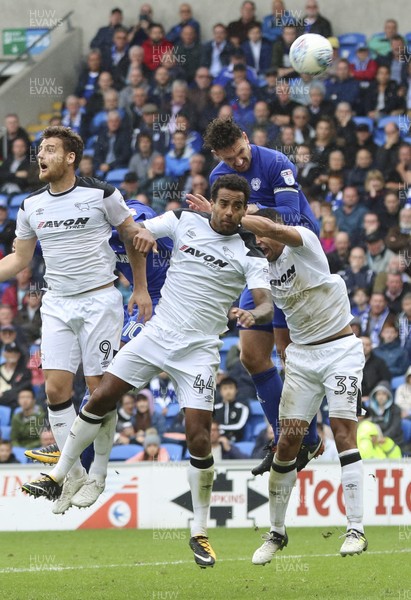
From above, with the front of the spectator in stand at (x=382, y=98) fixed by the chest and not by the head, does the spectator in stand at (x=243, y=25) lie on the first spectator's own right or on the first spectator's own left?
on the first spectator's own right

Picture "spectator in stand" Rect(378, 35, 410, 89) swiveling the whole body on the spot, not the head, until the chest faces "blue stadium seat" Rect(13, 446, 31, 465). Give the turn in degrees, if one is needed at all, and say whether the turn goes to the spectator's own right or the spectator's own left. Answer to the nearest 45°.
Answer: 0° — they already face it

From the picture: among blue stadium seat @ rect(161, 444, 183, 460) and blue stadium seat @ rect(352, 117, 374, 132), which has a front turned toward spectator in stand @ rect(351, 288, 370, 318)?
blue stadium seat @ rect(352, 117, 374, 132)

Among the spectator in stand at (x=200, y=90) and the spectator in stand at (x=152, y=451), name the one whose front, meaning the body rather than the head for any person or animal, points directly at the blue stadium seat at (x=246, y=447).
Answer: the spectator in stand at (x=200, y=90)

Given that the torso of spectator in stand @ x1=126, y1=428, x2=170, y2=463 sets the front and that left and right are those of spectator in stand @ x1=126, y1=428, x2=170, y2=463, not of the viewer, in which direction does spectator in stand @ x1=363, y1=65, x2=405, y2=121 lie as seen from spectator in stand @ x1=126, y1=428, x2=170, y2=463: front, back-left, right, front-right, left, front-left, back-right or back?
back-left

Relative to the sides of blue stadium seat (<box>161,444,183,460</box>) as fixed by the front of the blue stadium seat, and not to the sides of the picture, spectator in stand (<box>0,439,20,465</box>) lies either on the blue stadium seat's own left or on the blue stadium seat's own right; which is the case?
on the blue stadium seat's own right

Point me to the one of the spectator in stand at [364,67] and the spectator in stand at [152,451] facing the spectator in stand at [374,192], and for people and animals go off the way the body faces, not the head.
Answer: the spectator in stand at [364,67]

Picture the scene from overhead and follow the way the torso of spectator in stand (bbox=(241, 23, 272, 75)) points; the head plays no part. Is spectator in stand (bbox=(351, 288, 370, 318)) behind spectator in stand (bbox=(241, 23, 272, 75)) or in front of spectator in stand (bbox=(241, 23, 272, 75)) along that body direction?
in front

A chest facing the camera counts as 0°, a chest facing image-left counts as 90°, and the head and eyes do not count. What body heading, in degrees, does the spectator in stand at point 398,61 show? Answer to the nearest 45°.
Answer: approximately 45°

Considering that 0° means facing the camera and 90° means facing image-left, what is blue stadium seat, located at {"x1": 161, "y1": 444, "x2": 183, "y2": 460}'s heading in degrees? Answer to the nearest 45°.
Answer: approximately 0°

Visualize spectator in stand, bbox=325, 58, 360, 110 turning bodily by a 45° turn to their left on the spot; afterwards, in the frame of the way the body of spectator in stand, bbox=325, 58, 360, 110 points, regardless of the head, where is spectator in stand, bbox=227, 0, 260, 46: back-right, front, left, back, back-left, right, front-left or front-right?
back

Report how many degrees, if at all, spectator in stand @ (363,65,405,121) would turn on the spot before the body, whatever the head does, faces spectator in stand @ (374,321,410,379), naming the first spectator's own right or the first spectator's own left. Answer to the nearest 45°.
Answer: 0° — they already face them
